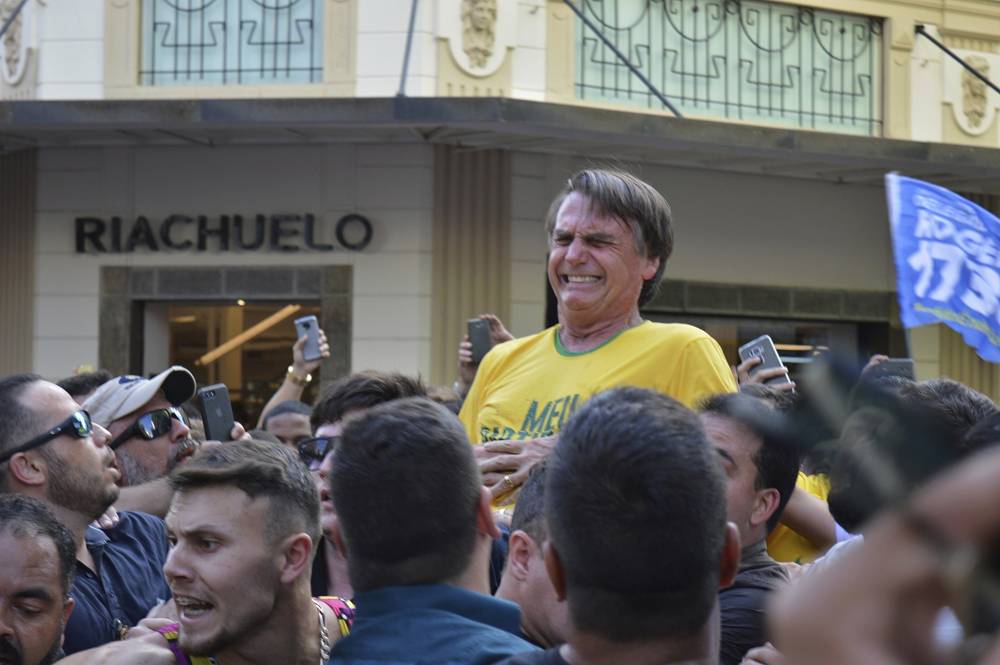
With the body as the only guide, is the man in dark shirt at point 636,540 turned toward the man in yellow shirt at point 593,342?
yes

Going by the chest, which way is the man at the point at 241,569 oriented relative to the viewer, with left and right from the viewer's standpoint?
facing the viewer and to the left of the viewer

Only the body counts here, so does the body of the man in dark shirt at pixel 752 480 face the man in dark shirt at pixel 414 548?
no

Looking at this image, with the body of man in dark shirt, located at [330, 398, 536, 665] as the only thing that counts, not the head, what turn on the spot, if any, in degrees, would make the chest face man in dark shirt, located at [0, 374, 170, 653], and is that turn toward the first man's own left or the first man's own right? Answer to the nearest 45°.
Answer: approximately 45° to the first man's own left

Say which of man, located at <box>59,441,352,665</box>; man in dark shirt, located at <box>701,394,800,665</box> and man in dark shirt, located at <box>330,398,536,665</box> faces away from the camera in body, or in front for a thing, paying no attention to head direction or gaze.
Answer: man in dark shirt, located at <box>330,398,536,665</box>

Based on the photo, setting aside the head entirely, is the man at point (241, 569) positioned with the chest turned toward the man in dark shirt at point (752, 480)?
no

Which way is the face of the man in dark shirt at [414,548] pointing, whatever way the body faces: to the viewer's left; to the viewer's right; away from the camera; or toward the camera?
away from the camera

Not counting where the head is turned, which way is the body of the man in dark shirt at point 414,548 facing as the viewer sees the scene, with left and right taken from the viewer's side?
facing away from the viewer

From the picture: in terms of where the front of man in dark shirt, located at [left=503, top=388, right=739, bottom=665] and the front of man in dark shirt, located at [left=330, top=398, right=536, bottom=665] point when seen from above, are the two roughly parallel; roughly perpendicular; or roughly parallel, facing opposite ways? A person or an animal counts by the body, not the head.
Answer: roughly parallel

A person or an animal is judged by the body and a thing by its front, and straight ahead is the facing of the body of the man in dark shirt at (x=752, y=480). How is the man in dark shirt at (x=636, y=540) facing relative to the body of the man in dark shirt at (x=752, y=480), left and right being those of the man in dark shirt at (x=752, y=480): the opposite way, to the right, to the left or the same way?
to the right

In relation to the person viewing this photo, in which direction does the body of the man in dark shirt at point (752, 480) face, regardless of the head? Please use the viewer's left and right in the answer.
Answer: facing to the left of the viewer

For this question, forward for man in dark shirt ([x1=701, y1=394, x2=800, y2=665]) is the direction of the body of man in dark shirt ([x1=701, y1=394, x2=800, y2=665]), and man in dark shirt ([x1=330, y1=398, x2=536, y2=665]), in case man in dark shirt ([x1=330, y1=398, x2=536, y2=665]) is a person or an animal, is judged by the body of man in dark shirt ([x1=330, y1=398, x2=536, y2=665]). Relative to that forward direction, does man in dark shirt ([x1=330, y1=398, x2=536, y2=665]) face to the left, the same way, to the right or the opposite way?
to the right

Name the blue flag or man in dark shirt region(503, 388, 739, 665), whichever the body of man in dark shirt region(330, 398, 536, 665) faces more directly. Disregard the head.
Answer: the blue flag

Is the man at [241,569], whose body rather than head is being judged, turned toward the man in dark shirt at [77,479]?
no

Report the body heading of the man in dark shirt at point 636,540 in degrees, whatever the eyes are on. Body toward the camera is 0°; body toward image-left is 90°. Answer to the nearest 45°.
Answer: approximately 180°

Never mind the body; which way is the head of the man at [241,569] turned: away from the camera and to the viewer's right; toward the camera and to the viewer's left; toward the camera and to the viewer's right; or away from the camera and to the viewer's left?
toward the camera and to the viewer's left
